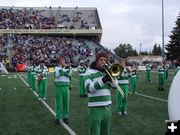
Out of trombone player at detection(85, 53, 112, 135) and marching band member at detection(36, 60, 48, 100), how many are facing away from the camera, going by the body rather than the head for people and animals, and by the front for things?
0

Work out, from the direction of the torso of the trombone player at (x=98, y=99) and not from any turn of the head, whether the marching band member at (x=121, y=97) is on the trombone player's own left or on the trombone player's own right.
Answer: on the trombone player's own left

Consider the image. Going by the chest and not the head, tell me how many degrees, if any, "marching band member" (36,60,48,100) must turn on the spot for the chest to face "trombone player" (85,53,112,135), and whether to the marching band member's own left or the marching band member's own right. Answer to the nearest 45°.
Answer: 0° — they already face them

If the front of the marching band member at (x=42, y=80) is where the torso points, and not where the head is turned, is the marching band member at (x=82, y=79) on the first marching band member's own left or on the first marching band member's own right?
on the first marching band member's own left

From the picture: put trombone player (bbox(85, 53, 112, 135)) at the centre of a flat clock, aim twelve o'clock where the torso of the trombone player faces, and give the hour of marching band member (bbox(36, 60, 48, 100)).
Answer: The marching band member is roughly at 7 o'clock from the trombone player.

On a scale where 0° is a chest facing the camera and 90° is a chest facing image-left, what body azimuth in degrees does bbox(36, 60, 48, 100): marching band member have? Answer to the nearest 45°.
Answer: approximately 0°

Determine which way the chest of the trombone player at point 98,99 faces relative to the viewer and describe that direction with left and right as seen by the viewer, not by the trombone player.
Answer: facing the viewer and to the right of the viewer

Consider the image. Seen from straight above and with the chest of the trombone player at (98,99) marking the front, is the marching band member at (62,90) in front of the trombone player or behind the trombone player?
behind
